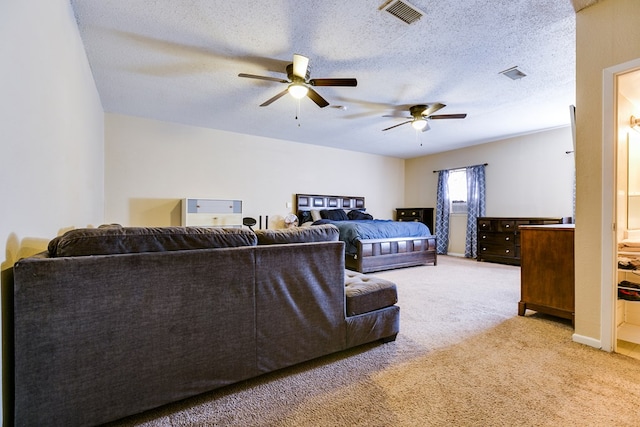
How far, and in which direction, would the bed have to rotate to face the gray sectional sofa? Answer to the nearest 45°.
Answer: approximately 45° to its right

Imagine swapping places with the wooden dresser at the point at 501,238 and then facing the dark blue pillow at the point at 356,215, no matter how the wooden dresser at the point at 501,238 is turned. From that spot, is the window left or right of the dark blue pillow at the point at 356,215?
right

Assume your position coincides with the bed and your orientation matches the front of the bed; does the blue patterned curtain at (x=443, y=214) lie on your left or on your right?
on your left

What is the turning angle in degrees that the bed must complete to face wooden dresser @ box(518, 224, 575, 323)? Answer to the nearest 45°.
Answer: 0° — it already faces it

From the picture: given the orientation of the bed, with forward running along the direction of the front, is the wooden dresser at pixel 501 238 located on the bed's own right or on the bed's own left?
on the bed's own left

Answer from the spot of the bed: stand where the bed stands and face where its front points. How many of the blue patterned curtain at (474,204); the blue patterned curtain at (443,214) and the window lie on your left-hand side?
3

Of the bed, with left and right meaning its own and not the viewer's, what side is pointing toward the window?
left

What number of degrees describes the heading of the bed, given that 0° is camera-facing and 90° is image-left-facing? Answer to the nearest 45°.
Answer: approximately 315°

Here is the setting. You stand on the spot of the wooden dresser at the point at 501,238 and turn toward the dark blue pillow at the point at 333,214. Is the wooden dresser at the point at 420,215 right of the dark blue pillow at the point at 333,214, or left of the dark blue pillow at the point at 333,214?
right

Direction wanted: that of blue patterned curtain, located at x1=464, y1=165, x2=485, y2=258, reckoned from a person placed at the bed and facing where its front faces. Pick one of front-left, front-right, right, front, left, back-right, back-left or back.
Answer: left

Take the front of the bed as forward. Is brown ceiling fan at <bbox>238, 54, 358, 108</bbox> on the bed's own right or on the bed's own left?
on the bed's own right

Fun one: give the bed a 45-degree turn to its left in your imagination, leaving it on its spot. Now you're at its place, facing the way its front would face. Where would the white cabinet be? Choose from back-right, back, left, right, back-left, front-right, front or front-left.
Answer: back
